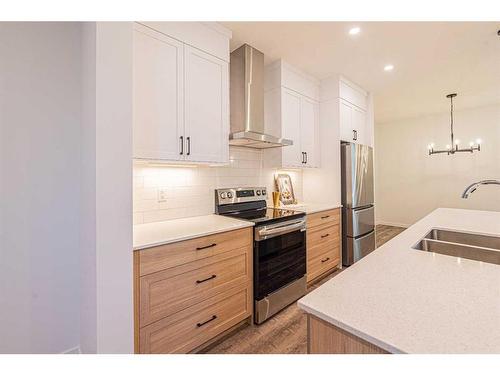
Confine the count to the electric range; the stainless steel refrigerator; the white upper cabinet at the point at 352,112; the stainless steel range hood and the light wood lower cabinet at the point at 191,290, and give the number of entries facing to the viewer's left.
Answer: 0

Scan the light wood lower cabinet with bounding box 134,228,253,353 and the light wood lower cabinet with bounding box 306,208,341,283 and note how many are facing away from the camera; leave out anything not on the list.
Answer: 0

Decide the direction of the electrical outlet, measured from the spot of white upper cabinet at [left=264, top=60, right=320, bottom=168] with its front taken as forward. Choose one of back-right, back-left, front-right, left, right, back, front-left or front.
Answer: right

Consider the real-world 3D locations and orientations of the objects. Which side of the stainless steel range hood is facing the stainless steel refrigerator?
left

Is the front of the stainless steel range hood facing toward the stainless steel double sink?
yes

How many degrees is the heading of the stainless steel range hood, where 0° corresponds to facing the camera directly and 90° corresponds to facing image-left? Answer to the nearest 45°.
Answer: approximately 315°

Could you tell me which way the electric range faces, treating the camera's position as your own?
facing the viewer and to the right of the viewer

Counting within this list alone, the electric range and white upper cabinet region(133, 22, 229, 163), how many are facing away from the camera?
0

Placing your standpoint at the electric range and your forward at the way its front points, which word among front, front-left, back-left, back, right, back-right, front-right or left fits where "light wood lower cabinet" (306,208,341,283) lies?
left

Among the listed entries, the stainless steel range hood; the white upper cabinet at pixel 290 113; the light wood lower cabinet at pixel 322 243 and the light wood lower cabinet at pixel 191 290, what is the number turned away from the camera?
0

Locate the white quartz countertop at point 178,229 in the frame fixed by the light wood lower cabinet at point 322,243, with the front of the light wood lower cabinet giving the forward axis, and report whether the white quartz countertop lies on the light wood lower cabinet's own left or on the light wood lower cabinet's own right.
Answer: on the light wood lower cabinet's own right

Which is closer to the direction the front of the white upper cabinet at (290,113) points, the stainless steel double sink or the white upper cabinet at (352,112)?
the stainless steel double sink

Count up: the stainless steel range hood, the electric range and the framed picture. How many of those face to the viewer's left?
0
